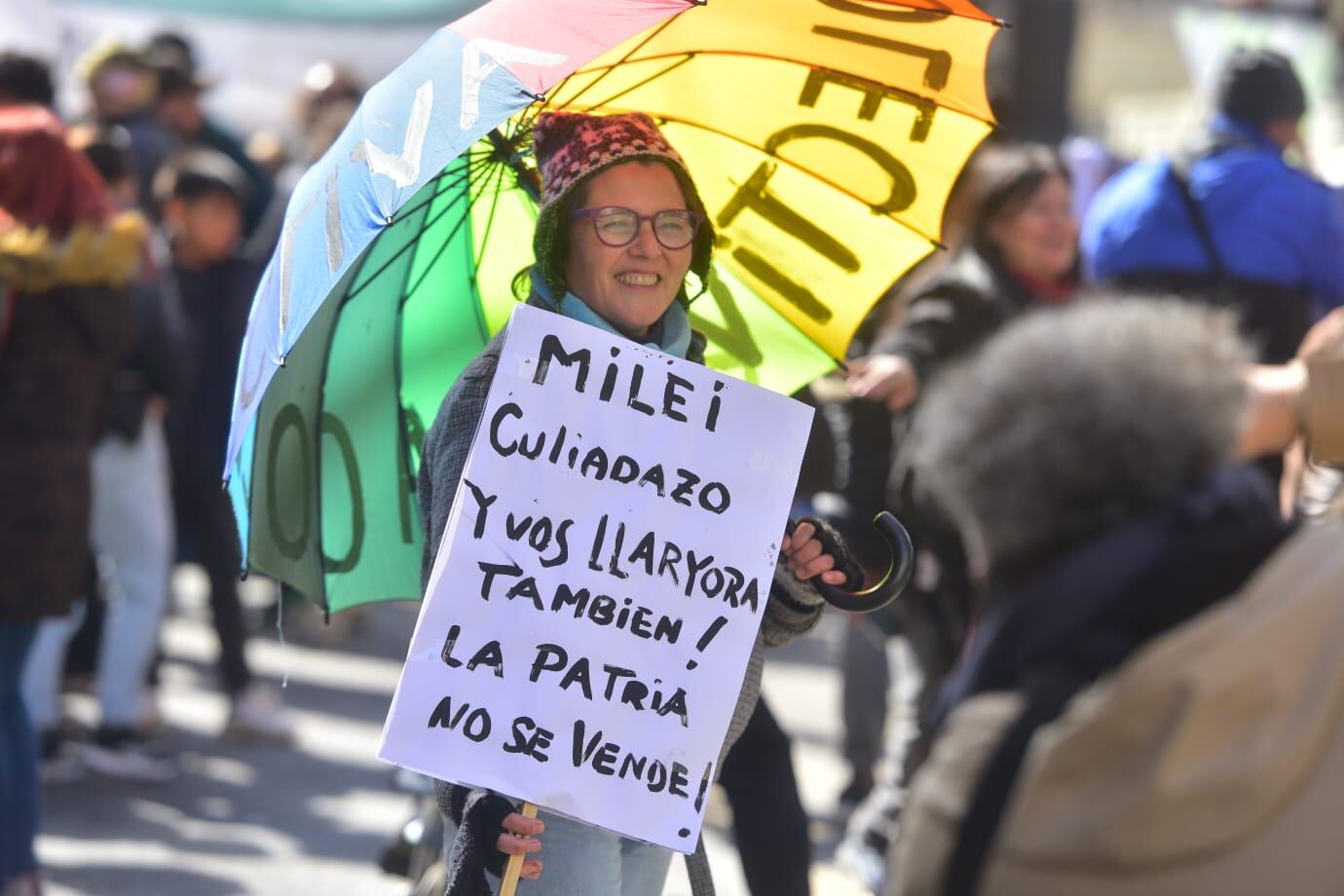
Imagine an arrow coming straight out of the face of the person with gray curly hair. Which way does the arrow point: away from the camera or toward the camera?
away from the camera

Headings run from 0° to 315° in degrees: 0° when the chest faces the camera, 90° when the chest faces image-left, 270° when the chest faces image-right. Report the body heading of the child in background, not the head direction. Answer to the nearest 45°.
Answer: approximately 315°
